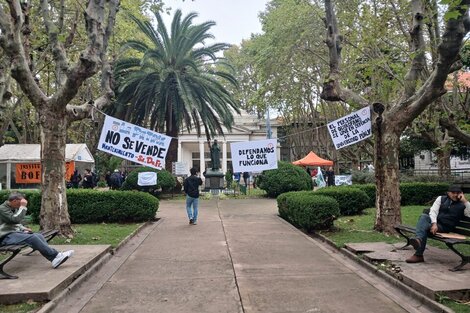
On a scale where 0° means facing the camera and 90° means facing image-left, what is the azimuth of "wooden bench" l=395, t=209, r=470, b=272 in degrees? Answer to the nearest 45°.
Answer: approximately 45°

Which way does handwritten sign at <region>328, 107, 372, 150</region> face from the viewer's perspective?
toward the camera

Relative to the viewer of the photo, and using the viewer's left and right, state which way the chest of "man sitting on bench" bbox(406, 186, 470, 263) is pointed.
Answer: facing the viewer and to the left of the viewer

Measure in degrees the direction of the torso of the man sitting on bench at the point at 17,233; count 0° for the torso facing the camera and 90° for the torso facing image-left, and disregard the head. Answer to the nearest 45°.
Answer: approximately 270°

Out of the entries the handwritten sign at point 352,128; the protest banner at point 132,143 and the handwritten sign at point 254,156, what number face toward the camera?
3

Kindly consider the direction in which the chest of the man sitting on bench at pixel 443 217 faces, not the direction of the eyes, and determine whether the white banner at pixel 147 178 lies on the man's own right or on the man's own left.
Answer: on the man's own right

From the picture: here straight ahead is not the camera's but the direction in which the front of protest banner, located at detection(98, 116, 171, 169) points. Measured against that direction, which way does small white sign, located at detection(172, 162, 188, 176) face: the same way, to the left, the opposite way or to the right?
the same way

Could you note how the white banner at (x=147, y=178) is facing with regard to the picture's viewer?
facing the viewer

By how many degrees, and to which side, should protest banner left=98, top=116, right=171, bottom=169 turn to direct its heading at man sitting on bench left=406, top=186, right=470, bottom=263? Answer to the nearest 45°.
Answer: approximately 45° to its left

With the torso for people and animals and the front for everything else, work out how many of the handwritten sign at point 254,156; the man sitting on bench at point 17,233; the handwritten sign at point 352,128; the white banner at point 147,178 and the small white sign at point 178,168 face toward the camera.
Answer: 4

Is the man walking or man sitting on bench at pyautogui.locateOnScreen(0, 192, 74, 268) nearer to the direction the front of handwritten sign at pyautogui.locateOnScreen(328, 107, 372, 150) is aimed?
the man sitting on bench

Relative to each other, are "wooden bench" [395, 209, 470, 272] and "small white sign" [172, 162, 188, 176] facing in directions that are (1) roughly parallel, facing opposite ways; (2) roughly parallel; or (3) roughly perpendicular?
roughly perpendicular

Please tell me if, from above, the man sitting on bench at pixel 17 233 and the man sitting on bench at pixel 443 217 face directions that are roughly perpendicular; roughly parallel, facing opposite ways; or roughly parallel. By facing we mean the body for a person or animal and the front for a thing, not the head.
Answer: roughly parallel, facing opposite ways

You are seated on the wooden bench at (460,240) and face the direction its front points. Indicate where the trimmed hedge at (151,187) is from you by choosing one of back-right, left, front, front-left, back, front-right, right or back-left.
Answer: right

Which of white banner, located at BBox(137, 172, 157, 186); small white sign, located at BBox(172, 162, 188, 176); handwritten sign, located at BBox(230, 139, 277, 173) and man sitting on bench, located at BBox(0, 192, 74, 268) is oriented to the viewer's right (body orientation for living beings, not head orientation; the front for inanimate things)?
the man sitting on bench

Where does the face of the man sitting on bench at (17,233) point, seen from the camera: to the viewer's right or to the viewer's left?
to the viewer's right
